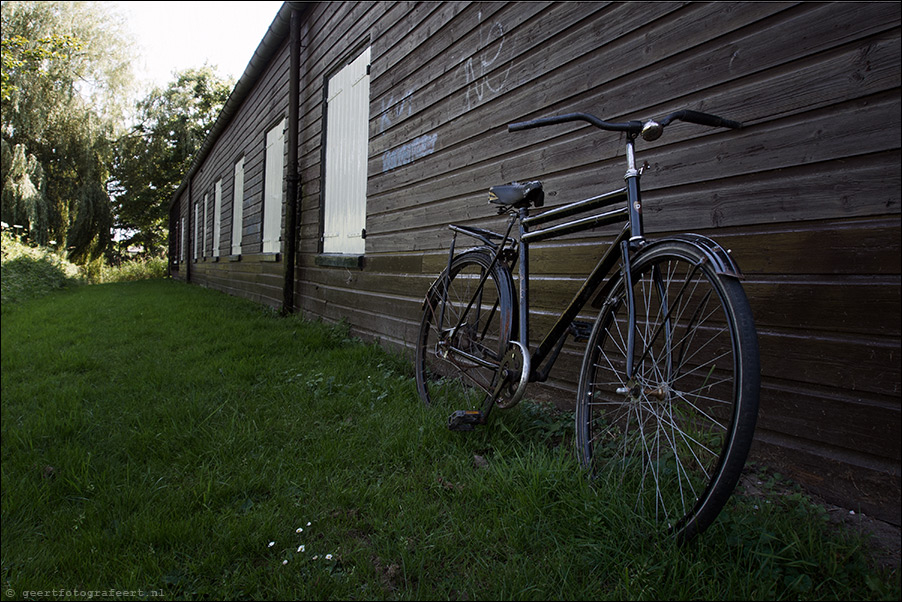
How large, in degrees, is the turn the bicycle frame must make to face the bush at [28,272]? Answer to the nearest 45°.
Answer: approximately 180°

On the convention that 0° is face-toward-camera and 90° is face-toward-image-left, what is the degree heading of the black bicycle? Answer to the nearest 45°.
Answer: approximately 315°

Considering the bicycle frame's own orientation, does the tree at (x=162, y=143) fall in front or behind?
behind

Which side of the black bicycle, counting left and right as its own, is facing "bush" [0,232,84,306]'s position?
back

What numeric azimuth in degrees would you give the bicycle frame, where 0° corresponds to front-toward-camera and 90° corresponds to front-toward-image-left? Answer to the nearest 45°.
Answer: approximately 315°

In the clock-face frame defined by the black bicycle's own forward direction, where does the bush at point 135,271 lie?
The bush is roughly at 6 o'clock from the black bicycle.

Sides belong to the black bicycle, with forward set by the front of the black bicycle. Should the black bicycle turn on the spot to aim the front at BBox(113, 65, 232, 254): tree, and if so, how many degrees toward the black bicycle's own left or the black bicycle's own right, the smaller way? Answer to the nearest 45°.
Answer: approximately 180°

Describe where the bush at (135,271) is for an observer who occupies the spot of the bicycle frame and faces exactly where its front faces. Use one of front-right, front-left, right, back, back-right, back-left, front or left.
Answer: back

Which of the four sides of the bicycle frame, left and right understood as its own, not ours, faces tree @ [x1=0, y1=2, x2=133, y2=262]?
back
